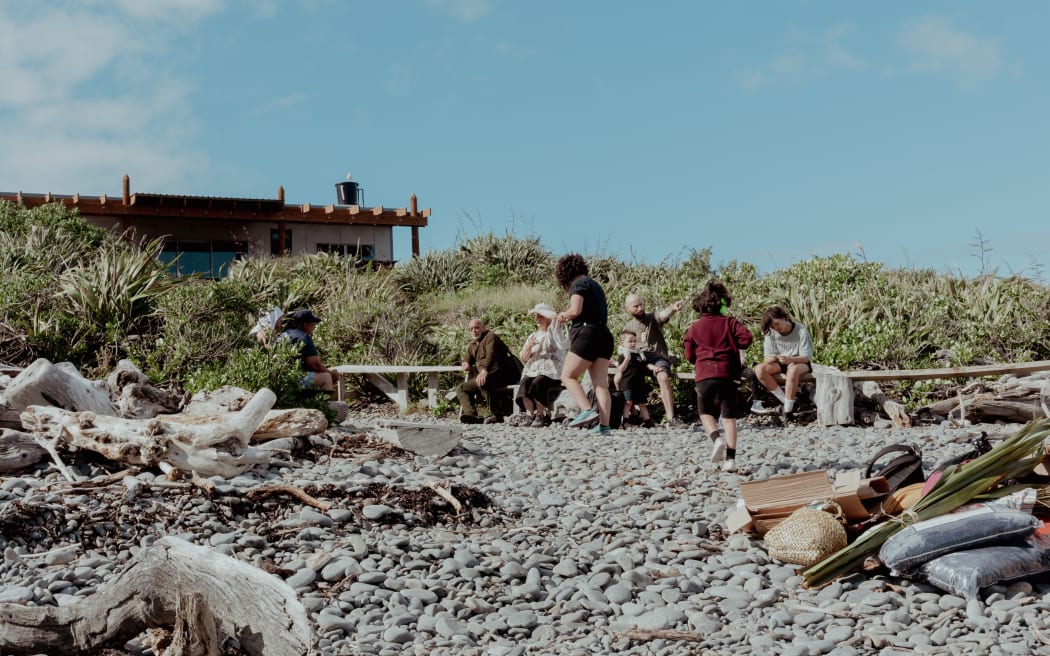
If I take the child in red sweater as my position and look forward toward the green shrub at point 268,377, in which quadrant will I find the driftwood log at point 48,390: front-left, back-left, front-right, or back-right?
front-left

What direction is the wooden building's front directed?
toward the camera

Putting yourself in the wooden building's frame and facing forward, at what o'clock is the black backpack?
The black backpack is roughly at 12 o'clock from the wooden building.

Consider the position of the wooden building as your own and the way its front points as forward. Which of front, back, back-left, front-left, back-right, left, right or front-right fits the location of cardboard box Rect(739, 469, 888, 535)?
front

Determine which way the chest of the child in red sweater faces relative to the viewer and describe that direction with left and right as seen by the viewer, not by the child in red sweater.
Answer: facing away from the viewer

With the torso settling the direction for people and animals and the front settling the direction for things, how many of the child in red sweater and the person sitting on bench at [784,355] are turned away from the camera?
1

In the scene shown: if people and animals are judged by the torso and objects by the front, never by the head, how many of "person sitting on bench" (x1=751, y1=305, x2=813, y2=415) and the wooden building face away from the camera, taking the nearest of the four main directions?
0

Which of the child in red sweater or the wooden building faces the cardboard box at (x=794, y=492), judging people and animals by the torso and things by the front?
the wooden building

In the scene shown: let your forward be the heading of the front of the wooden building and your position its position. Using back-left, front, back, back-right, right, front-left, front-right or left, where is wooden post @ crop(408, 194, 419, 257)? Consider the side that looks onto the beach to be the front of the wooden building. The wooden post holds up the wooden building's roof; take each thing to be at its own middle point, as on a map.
left

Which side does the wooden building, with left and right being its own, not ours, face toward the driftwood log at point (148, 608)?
front

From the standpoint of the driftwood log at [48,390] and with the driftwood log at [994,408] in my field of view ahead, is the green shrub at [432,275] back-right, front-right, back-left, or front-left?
front-left

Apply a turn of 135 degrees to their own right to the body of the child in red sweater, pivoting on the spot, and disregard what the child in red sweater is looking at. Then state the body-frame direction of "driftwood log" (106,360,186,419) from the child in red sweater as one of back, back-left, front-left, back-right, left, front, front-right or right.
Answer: back-right

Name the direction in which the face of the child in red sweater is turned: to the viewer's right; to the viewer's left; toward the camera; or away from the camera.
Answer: away from the camera

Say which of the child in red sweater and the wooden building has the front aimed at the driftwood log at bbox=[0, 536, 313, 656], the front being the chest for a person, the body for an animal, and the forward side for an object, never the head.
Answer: the wooden building

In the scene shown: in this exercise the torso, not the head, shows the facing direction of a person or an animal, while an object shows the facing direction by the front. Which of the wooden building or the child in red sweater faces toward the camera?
the wooden building

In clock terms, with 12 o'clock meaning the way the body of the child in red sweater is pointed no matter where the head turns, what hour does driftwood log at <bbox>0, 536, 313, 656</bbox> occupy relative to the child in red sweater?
The driftwood log is roughly at 7 o'clock from the child in red sweater.

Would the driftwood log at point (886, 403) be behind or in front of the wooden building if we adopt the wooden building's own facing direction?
in front

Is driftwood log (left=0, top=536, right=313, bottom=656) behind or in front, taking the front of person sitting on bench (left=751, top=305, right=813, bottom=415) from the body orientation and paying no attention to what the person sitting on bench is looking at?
in front
